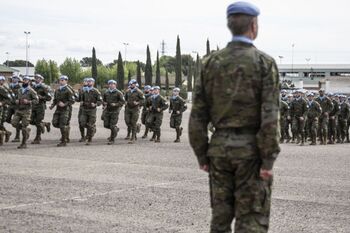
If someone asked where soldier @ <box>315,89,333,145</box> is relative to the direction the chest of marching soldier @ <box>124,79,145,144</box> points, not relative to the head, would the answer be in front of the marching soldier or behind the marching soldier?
behind

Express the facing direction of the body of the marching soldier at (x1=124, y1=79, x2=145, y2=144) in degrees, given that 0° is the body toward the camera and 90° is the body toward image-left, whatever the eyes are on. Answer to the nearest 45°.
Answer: approximately 45°

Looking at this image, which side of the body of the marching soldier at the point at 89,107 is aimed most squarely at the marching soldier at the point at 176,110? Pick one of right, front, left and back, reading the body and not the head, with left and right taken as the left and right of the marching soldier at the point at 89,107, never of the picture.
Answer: back

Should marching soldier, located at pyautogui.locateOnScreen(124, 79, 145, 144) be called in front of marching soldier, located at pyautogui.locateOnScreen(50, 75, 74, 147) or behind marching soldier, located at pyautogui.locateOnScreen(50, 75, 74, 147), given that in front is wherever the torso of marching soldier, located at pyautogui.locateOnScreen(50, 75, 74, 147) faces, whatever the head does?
behind

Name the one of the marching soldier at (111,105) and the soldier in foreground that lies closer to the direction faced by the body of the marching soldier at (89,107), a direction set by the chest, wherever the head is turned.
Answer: the soldier in foreground

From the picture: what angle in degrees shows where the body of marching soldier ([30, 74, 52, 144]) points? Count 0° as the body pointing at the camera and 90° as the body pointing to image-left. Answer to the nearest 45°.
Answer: approximately 45°

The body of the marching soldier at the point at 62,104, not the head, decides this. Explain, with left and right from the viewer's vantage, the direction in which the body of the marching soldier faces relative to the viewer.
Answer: facing the viewer and to the left of the viewer

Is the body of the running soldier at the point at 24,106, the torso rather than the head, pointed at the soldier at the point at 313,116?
no

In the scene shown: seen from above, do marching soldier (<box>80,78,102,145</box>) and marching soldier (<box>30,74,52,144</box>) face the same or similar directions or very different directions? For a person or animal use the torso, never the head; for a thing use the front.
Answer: same or similar directions

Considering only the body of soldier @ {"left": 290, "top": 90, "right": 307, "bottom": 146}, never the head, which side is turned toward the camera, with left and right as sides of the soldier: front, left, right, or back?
front

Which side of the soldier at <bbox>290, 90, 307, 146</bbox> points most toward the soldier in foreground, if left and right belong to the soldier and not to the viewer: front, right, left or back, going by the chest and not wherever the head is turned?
front

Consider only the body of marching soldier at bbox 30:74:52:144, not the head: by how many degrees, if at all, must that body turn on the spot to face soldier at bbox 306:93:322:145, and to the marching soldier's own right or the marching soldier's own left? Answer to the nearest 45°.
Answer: approximately 135° to the marching soldier's own left

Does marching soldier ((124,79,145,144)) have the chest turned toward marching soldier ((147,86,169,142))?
no

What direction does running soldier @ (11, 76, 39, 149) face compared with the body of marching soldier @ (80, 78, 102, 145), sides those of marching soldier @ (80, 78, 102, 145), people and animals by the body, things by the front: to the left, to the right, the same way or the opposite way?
the same way

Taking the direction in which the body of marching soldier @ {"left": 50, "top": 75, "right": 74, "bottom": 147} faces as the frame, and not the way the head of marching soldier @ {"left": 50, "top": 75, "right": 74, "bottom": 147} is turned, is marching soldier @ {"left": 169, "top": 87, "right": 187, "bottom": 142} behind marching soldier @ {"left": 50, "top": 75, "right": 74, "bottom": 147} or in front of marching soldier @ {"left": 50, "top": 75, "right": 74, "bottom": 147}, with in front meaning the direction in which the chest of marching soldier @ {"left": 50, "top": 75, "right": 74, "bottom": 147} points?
behind

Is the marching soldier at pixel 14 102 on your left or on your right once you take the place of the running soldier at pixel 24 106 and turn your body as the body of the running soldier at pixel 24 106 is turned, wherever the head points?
on your right
